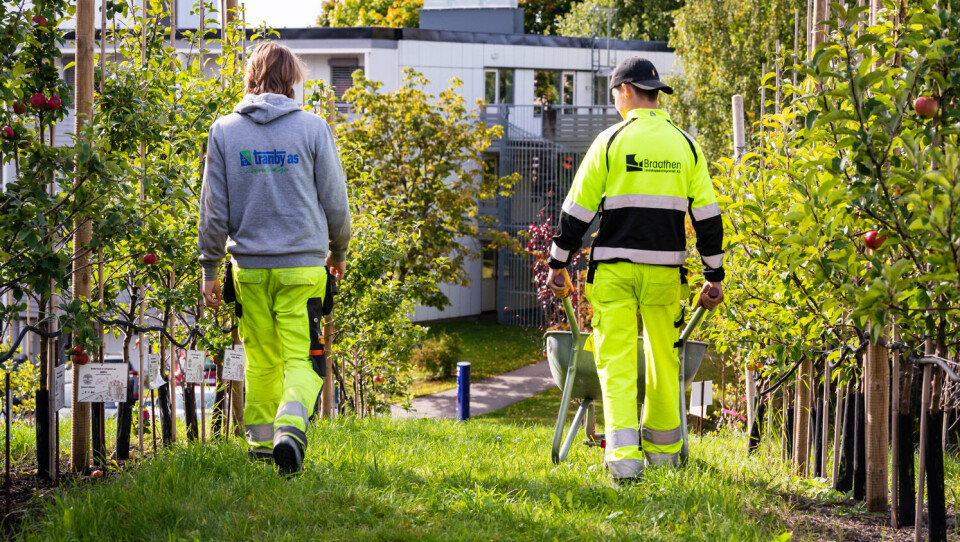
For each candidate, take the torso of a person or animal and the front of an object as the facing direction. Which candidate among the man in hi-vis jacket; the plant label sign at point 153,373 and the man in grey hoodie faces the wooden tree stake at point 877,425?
the plant label sign

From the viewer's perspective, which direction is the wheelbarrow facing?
away from the camera

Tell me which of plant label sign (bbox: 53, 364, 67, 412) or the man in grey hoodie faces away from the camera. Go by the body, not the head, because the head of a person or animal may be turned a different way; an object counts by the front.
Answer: the man in grey hoodie

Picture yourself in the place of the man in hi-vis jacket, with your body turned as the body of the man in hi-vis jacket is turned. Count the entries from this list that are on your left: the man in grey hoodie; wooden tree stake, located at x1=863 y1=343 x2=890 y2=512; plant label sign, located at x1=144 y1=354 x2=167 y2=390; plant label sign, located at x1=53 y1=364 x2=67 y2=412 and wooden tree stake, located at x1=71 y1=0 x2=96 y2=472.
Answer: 4

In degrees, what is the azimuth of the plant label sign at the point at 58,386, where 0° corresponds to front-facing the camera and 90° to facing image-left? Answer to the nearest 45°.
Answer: approximately 315°

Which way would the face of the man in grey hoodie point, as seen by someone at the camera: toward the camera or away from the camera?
away from the camera

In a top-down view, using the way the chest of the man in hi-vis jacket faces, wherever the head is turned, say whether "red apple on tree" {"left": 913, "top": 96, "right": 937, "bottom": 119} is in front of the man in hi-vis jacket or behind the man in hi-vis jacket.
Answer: behind

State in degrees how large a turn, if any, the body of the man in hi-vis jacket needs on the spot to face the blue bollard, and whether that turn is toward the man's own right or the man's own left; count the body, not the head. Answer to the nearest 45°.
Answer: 0° — they already face it

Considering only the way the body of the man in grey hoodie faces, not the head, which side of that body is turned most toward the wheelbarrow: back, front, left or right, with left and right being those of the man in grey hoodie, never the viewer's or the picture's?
right

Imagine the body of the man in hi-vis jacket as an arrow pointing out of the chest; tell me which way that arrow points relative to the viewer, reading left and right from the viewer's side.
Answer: facing away from the viewer
